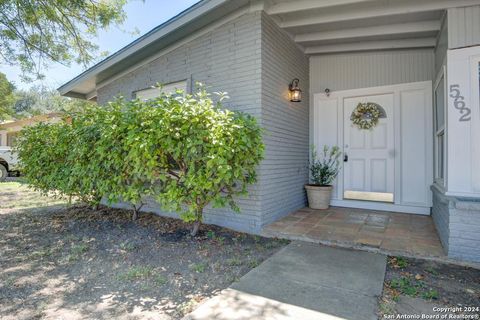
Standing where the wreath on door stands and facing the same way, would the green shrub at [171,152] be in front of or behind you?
in front

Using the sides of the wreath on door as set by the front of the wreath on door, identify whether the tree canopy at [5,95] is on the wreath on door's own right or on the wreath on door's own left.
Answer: on the wreath on door's own right

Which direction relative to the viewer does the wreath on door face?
toward the camera

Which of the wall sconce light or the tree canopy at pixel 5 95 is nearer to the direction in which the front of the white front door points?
the wall sconce light

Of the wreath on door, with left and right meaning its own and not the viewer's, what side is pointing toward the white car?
right

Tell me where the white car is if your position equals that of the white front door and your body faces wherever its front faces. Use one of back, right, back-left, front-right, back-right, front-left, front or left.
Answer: right

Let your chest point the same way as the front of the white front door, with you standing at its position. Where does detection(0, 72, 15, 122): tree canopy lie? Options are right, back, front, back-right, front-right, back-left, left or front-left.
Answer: right

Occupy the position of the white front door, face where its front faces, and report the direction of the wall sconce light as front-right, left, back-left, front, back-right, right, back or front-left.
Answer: front-right

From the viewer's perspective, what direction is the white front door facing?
toward the camera

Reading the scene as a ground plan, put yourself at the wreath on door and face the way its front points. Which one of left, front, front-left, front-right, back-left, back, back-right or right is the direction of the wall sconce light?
front-right
